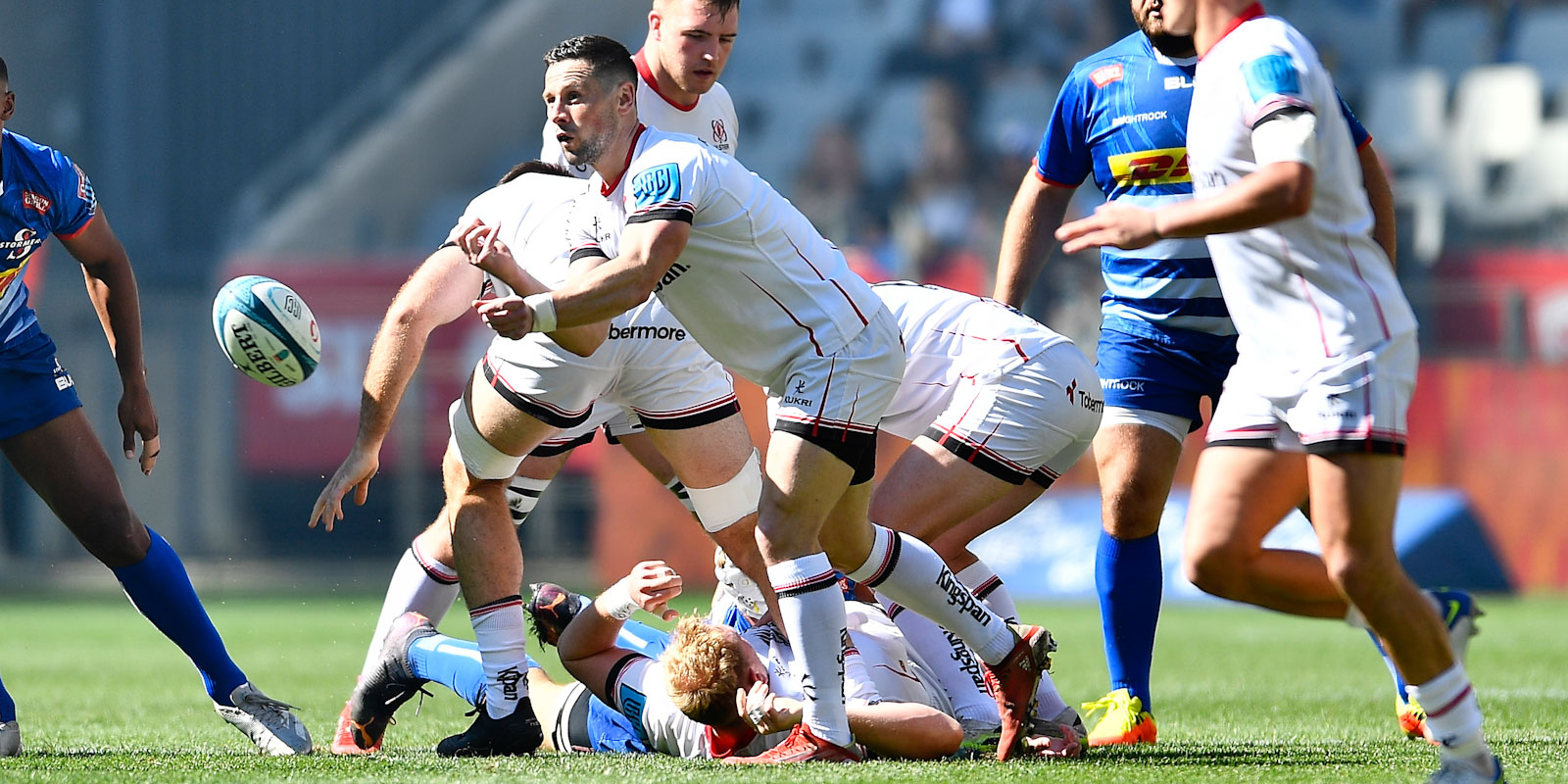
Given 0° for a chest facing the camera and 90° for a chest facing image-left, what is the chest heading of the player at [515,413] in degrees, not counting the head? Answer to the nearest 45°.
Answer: approximately 90°

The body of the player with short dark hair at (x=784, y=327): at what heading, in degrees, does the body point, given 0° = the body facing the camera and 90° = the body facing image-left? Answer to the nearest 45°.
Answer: approximately 90°

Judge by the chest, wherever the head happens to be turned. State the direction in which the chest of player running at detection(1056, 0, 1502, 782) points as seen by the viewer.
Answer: to the viewer's left

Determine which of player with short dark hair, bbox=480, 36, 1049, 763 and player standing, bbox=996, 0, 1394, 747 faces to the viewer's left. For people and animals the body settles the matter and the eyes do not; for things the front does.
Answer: the player with short dark hair

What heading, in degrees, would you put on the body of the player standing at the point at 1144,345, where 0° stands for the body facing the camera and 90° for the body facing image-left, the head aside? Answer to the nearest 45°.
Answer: approximately 0°

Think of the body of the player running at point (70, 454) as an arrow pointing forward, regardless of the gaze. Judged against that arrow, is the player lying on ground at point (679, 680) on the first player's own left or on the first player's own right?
on the first player's own left

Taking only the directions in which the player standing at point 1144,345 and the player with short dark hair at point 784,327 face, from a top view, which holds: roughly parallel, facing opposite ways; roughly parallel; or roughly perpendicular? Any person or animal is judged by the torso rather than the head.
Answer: roughly perpendicular

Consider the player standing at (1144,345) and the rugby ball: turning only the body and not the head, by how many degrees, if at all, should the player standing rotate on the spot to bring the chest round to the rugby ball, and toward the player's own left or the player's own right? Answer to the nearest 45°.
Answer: approximately 90° to the player's own right
